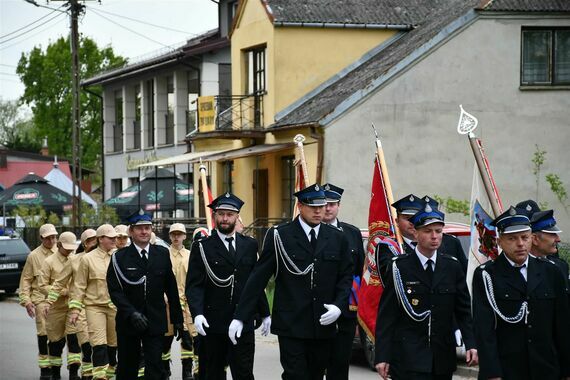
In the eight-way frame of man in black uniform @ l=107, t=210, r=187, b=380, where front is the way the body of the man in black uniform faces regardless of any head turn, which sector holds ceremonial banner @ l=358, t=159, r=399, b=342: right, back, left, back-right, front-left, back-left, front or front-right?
left

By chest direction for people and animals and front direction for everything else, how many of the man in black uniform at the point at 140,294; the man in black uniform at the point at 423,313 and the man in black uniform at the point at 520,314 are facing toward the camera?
3

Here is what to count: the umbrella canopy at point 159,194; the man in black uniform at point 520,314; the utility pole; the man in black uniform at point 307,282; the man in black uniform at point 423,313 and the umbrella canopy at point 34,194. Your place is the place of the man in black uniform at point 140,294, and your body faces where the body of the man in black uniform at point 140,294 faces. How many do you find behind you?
3

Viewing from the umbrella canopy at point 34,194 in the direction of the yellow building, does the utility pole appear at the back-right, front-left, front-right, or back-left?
front-right

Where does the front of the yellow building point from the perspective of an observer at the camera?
facing the viewer and to the left of the viewer

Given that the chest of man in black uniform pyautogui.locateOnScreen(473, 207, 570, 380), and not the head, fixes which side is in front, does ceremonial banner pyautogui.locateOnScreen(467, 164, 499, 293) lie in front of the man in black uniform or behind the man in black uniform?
behind

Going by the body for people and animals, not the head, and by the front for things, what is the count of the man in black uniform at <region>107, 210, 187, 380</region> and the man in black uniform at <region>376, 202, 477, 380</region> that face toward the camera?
2

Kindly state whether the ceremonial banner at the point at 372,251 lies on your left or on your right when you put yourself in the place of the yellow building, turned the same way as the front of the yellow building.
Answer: on your left

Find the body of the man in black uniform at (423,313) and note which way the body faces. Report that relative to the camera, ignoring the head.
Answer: toward the camera

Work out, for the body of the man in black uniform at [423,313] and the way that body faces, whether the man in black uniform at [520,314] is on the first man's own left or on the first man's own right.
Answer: on the first man's own left

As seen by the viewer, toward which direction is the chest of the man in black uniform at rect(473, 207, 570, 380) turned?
toward the camera
